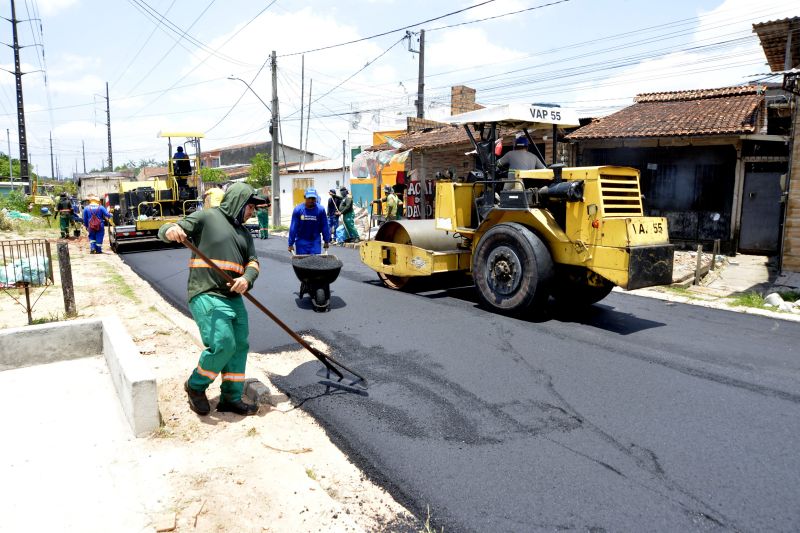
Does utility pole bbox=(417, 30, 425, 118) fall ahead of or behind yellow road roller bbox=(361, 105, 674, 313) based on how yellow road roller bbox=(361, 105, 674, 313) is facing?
ahead

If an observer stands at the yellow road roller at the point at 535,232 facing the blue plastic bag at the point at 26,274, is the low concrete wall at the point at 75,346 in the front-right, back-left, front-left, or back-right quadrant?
front-left

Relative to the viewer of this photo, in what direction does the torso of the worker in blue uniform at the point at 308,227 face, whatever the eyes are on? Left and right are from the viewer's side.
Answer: facing the viewer

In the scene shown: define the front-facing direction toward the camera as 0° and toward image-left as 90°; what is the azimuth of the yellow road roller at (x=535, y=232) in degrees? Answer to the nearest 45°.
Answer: approximately 135°

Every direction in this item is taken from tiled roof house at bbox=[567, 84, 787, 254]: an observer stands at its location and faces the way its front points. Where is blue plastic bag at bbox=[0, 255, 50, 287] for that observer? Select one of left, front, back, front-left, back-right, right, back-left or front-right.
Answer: front

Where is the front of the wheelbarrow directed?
toward the camera

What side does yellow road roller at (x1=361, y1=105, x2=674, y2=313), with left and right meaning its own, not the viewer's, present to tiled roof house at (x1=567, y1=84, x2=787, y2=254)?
right

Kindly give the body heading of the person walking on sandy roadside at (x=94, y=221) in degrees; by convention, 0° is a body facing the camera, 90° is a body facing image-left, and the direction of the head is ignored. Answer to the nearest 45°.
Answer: approximately 180°

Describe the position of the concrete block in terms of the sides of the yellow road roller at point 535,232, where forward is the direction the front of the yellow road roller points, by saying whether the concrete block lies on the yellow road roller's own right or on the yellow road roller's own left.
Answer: on the yellow road roller's own left

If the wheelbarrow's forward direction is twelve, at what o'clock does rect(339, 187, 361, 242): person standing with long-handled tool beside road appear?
The person standing with long-handled tool beside road is roughly at 6 o'clock from the wheelbarrow.

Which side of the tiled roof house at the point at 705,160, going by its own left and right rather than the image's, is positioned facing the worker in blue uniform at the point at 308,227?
front

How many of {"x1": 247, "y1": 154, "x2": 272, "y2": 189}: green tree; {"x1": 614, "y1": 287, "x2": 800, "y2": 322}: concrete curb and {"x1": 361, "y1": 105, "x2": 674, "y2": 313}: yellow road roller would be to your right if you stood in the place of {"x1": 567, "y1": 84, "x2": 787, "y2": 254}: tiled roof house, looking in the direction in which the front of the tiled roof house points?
1

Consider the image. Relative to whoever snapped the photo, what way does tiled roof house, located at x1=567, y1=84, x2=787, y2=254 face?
facing the viewer and to the left of the viewer

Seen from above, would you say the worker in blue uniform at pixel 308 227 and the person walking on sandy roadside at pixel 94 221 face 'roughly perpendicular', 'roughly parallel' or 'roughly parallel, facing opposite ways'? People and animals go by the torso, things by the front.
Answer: roughly parallel, facing opposite ways

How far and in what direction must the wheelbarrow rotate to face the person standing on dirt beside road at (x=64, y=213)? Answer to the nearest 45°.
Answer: approximately 135° to its right
